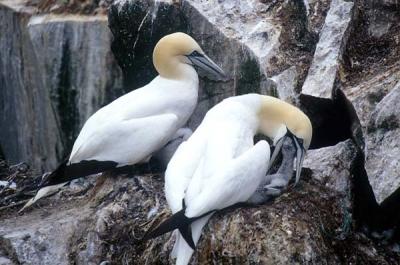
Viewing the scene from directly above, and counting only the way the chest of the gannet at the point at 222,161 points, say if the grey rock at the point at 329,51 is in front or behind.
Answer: in front

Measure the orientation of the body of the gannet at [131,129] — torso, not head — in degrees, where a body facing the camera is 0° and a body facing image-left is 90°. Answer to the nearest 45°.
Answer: approximately 270°

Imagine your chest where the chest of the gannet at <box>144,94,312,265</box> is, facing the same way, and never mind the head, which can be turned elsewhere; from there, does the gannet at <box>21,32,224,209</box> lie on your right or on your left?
on your left

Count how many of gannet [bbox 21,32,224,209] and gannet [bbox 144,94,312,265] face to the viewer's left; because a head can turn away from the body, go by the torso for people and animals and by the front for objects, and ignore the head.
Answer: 0

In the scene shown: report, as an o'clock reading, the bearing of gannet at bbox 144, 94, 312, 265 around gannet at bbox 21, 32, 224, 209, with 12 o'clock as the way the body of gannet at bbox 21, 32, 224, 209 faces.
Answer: gannet at bbox 144, 94, 312, 265 is roughly at 2 o'clock from gannet at bbox 21, 32, 224, 209.

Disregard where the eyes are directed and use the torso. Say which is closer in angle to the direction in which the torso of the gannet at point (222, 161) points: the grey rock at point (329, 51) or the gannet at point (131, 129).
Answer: the grey rock

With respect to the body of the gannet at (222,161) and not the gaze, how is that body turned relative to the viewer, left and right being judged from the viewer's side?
facing away from the viewer and to the right of the viewer

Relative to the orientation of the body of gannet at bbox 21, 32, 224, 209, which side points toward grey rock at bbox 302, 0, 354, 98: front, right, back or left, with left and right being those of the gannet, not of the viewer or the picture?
front
